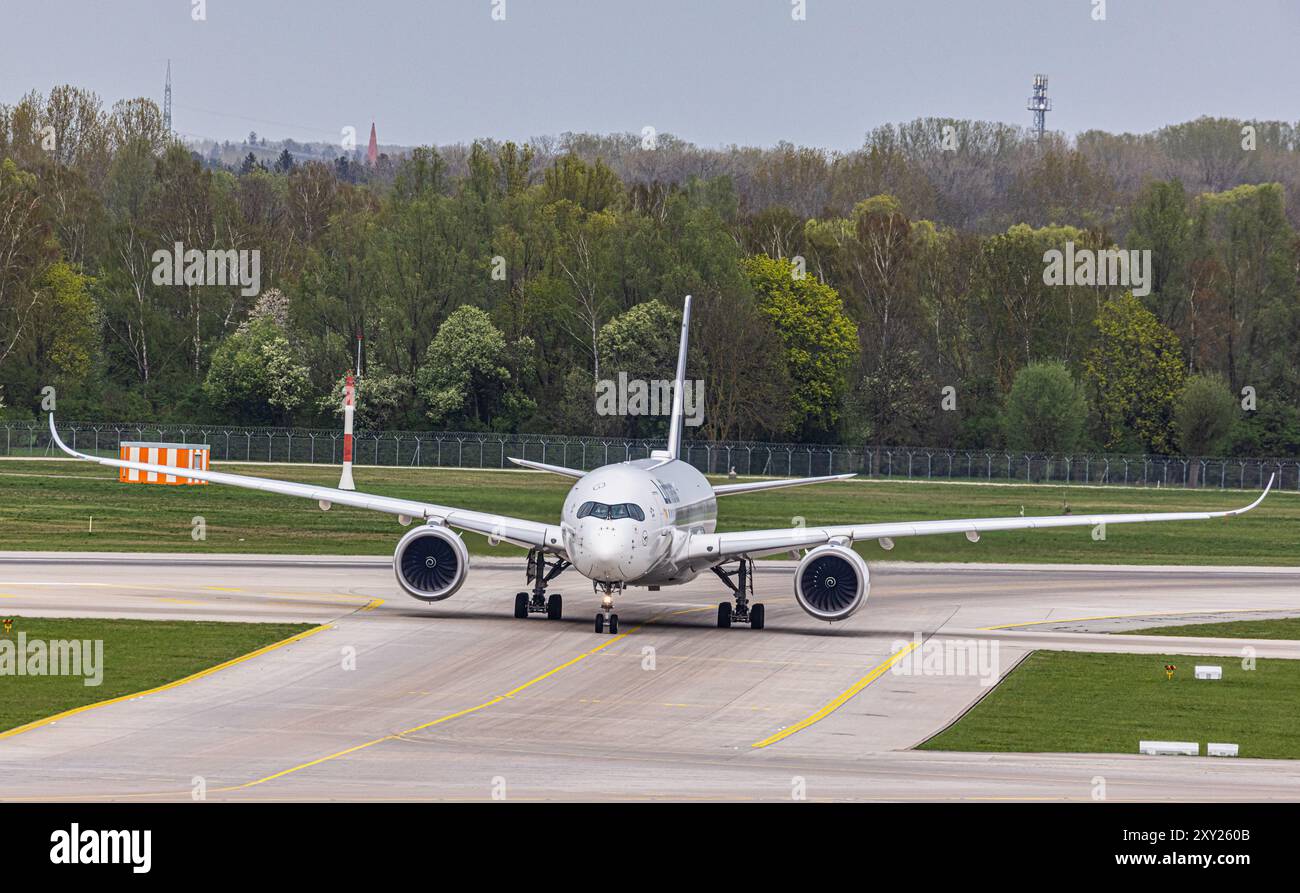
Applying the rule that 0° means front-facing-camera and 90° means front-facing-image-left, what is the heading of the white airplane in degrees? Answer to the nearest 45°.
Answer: approximately 0°
